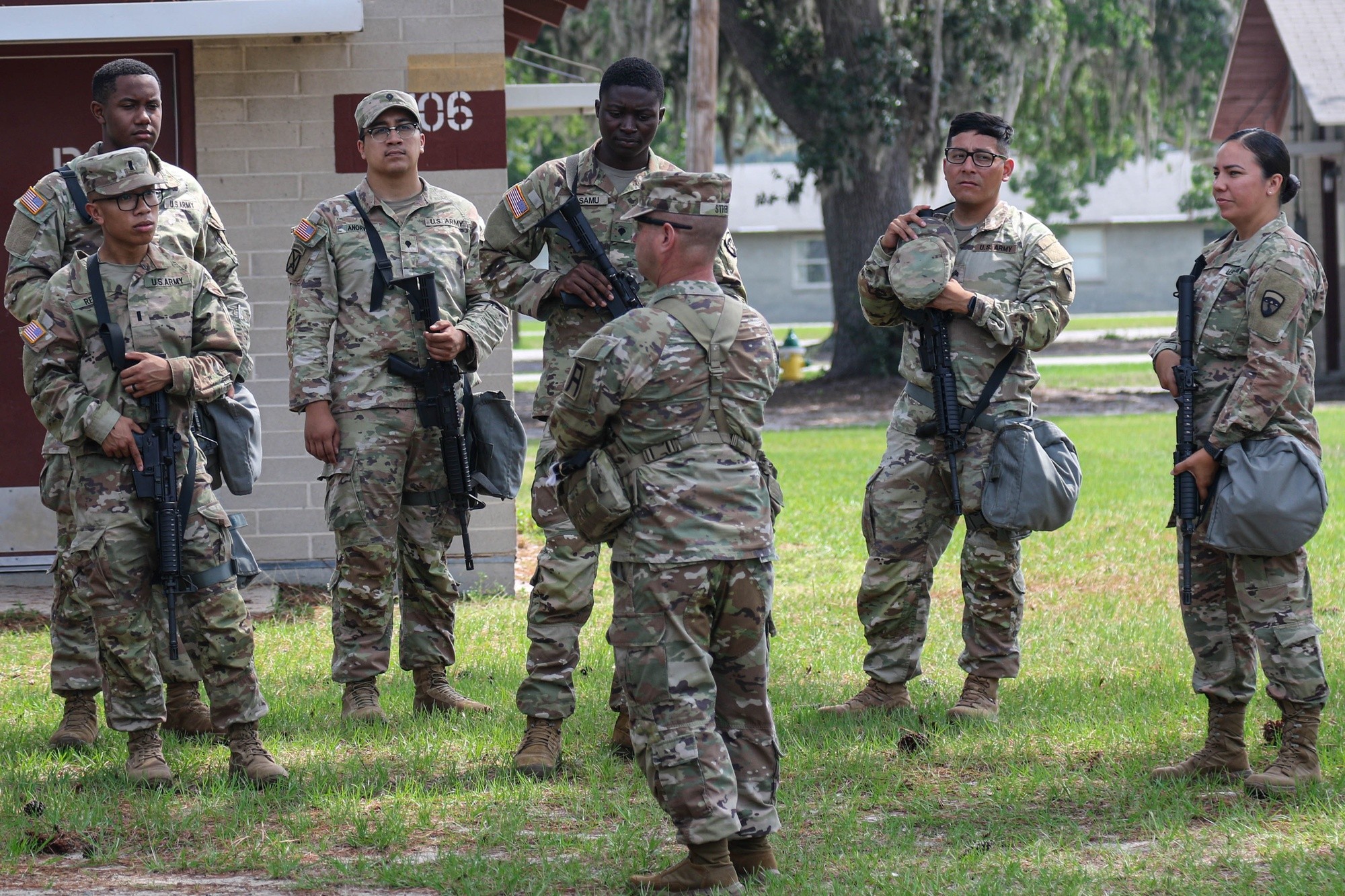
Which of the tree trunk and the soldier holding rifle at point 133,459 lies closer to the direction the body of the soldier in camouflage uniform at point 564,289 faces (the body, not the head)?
the soldier holding rifle

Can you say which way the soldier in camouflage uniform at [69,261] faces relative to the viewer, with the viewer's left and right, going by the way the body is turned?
facing the viewer and to the right of the viewer

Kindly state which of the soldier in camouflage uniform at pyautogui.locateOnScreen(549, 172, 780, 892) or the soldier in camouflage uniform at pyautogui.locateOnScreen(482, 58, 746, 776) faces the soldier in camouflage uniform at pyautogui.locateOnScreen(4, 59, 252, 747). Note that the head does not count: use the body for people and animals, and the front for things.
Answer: the soldier in camouflage uniform at pyautogui.locateOnScreen(549, 172, 780, 892)

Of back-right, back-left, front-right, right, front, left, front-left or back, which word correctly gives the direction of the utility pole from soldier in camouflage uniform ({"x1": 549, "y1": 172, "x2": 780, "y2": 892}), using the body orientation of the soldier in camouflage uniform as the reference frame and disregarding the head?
front-right

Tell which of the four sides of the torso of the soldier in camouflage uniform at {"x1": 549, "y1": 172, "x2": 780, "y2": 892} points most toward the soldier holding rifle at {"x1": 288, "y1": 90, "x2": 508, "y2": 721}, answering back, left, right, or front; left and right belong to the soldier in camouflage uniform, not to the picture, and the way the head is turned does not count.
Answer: front

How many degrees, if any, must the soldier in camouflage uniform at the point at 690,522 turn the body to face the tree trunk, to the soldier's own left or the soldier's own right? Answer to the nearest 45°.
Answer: approximately 45° to the soldier's own right

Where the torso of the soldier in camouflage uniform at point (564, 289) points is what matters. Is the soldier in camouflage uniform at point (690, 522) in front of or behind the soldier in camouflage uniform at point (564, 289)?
in front

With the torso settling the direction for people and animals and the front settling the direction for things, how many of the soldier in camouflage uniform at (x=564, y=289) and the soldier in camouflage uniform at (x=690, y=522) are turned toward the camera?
1

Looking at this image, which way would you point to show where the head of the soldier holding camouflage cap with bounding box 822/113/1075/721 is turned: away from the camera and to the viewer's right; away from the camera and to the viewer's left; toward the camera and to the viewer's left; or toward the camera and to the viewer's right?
toward the camera and to the viewer's left

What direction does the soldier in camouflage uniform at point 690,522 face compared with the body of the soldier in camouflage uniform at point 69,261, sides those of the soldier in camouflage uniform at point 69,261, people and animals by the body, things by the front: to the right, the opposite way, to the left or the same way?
the opposite way

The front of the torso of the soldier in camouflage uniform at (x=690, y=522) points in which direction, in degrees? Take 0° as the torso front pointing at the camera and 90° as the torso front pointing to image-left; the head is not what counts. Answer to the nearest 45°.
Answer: approximately 135°
